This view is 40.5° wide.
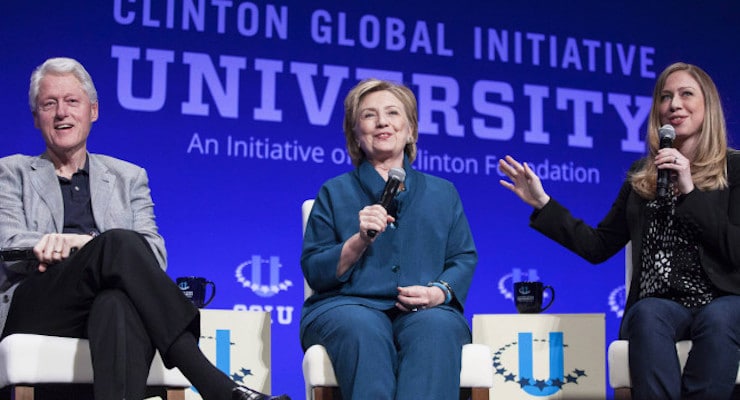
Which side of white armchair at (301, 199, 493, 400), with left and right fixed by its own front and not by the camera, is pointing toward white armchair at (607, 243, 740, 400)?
left

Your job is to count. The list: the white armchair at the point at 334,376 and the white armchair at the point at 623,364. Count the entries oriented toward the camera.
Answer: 2

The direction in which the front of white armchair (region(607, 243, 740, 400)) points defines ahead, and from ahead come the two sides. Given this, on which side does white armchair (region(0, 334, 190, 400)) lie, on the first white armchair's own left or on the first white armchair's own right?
on the first white armchair's own right

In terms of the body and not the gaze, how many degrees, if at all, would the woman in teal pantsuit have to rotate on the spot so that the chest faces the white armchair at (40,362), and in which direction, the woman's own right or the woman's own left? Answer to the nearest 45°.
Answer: approximately 90° to the woman's own right

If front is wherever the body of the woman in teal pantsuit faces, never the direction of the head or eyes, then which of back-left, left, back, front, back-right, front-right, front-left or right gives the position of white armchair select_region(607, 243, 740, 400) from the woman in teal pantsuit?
left

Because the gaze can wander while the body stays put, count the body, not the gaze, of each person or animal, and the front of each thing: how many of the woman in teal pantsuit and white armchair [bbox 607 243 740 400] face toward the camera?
2

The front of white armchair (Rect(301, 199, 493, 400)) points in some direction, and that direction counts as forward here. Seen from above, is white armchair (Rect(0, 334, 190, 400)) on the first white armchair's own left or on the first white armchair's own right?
on the first white armchair's own right

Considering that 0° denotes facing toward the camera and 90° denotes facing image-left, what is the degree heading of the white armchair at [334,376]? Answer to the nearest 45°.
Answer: approximately 0°

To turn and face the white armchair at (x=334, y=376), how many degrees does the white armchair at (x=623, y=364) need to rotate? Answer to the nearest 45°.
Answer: approximately 45° to its right
